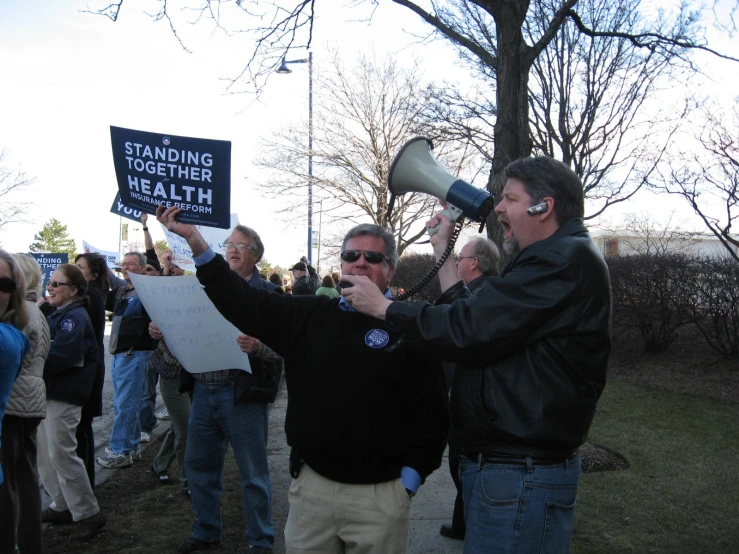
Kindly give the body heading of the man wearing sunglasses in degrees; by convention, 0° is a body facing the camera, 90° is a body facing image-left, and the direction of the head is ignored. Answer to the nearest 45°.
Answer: approximately 0°

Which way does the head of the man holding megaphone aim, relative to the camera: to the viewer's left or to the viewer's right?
to the viewer's left

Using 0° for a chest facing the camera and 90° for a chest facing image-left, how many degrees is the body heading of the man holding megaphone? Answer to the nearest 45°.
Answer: approximately 90°

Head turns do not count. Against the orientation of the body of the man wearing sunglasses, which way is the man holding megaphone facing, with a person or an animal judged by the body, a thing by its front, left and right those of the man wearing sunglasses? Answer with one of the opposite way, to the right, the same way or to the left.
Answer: to the right
